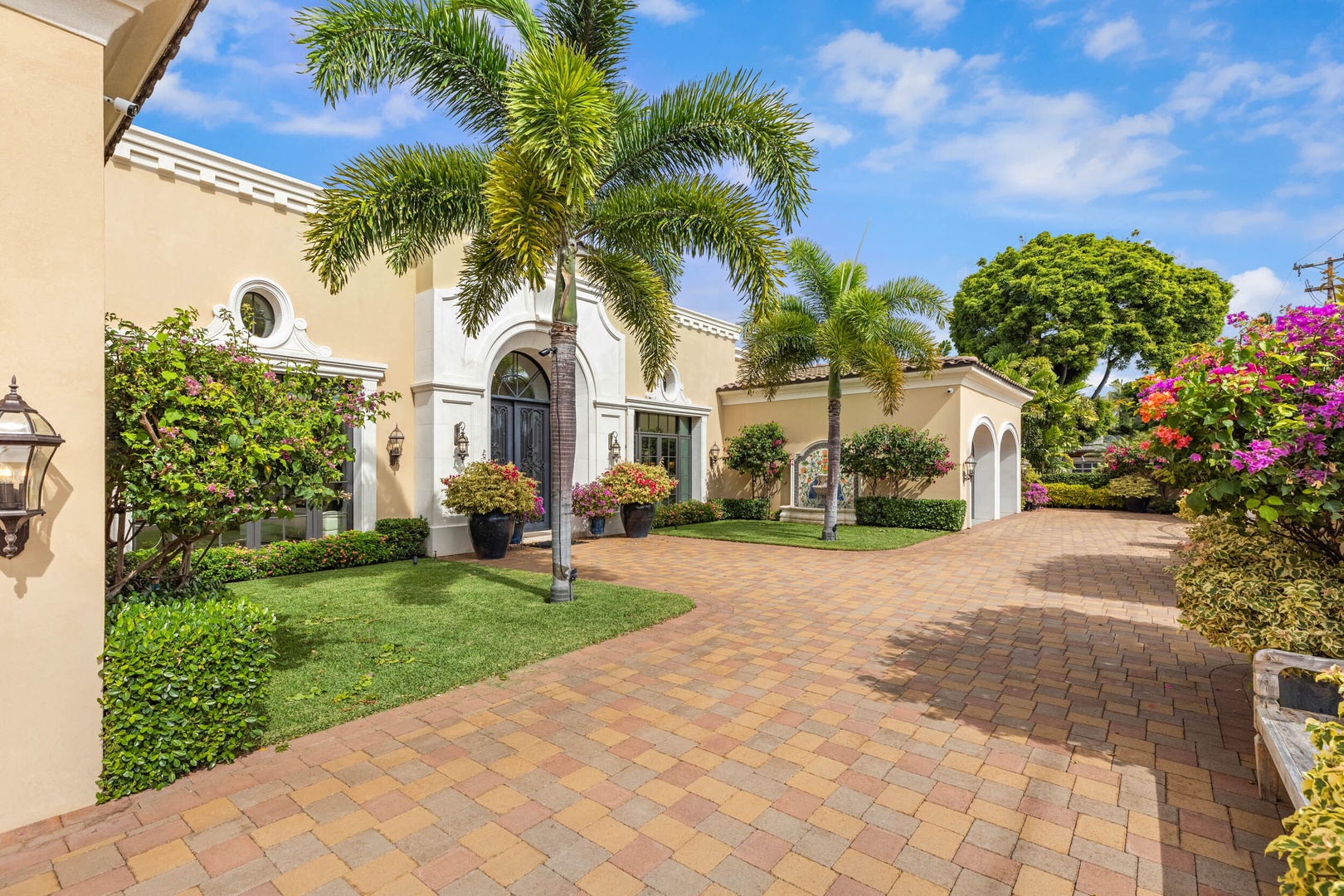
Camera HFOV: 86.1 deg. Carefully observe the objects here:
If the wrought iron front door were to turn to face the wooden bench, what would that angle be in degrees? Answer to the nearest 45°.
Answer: approximately 45° to its right

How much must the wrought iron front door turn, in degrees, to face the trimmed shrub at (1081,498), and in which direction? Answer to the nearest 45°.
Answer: approximately 45° to its left

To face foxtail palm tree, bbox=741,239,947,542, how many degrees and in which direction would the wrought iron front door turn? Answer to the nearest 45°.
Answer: approximately 45° to its left

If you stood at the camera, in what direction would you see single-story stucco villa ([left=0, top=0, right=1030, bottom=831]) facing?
facing the viewer and to the right of the viewer

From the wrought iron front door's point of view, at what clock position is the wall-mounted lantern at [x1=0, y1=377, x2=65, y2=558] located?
The wall-mounted lantern is roughly at 2 o'clock from the wrought iron front door.

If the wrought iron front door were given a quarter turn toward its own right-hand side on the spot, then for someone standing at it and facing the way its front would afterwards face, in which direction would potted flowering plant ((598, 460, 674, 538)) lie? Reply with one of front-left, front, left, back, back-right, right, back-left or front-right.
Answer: back-left
